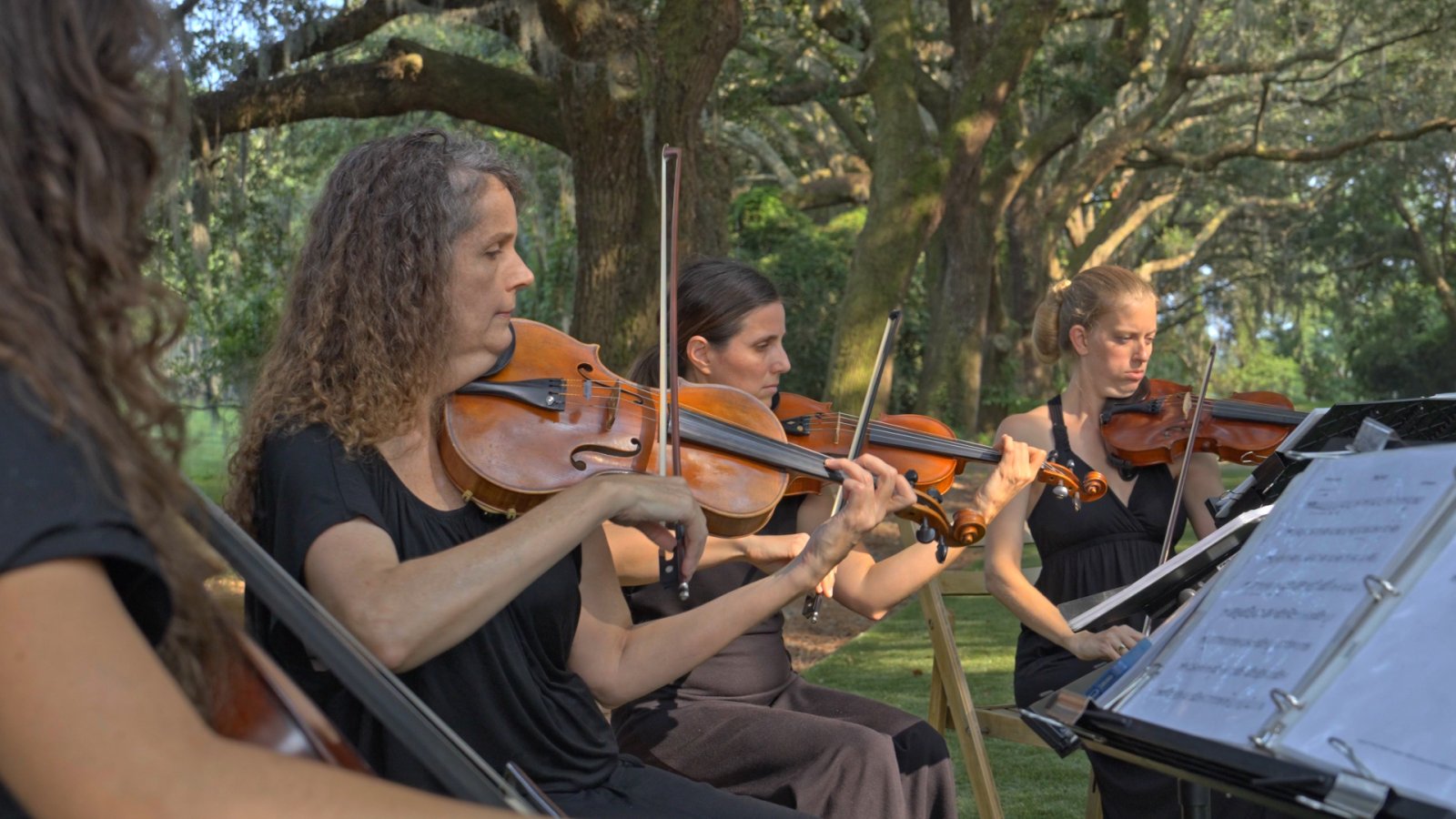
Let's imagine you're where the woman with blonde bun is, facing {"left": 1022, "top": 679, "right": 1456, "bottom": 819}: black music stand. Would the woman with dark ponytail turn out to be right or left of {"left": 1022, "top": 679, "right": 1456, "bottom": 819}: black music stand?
right

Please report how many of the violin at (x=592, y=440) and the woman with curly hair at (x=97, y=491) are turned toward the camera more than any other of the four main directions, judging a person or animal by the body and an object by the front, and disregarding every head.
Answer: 1

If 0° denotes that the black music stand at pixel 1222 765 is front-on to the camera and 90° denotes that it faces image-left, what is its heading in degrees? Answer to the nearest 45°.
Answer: approximately 45°

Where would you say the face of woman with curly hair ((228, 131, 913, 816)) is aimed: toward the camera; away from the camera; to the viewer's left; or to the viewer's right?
to the viewer's right

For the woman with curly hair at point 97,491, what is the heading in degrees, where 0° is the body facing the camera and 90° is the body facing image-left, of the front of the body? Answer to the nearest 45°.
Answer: approximately 270°

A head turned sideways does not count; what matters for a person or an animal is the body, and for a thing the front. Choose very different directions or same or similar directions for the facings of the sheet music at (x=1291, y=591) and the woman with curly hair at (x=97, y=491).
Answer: very different directions

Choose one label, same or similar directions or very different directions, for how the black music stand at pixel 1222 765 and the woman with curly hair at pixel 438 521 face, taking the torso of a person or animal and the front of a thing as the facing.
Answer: very different directions

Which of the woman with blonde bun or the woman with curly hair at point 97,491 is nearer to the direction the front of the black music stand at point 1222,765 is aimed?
the woman with curly hair
